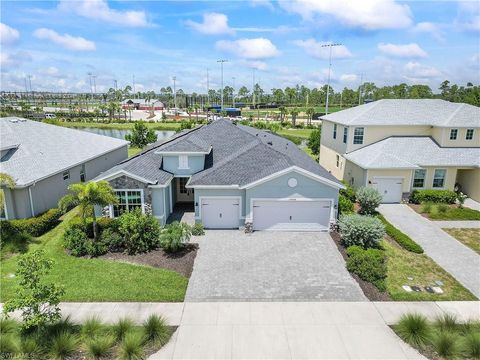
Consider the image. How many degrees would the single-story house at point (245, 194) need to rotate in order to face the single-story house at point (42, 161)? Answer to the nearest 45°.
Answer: approximately 90° to its right

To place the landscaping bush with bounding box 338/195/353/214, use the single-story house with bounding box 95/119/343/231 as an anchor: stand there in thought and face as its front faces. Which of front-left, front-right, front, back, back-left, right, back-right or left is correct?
left

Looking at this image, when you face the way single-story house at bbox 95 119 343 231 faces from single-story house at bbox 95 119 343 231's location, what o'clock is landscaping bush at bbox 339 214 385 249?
The landscaping bush is roughly at 10 o'clock from the single-story house.

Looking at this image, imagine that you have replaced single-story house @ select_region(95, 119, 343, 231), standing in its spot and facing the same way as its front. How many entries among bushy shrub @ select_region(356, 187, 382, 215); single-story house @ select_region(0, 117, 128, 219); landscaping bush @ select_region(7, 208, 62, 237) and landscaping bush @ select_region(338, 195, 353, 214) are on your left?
2

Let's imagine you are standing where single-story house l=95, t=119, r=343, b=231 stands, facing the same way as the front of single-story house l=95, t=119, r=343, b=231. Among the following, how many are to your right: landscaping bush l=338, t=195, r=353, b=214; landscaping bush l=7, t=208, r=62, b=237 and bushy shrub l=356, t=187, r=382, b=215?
1

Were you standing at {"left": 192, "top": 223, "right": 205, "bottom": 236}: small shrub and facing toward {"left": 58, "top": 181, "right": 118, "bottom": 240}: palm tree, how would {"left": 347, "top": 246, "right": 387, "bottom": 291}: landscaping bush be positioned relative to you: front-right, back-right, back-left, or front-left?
back-left

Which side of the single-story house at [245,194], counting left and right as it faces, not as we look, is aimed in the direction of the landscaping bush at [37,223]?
right

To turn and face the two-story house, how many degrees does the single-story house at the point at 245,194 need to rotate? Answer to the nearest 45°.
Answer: approximately 135° to its left

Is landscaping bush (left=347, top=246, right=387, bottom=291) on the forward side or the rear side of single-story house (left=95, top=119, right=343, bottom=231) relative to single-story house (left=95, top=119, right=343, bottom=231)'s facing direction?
on the forward side

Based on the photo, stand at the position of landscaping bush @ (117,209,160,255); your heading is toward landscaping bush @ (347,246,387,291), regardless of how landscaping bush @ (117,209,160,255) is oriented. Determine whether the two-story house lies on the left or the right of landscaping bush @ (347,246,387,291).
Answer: left

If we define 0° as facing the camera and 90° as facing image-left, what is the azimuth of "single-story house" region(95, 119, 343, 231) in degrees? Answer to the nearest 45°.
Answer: approximately 0°
